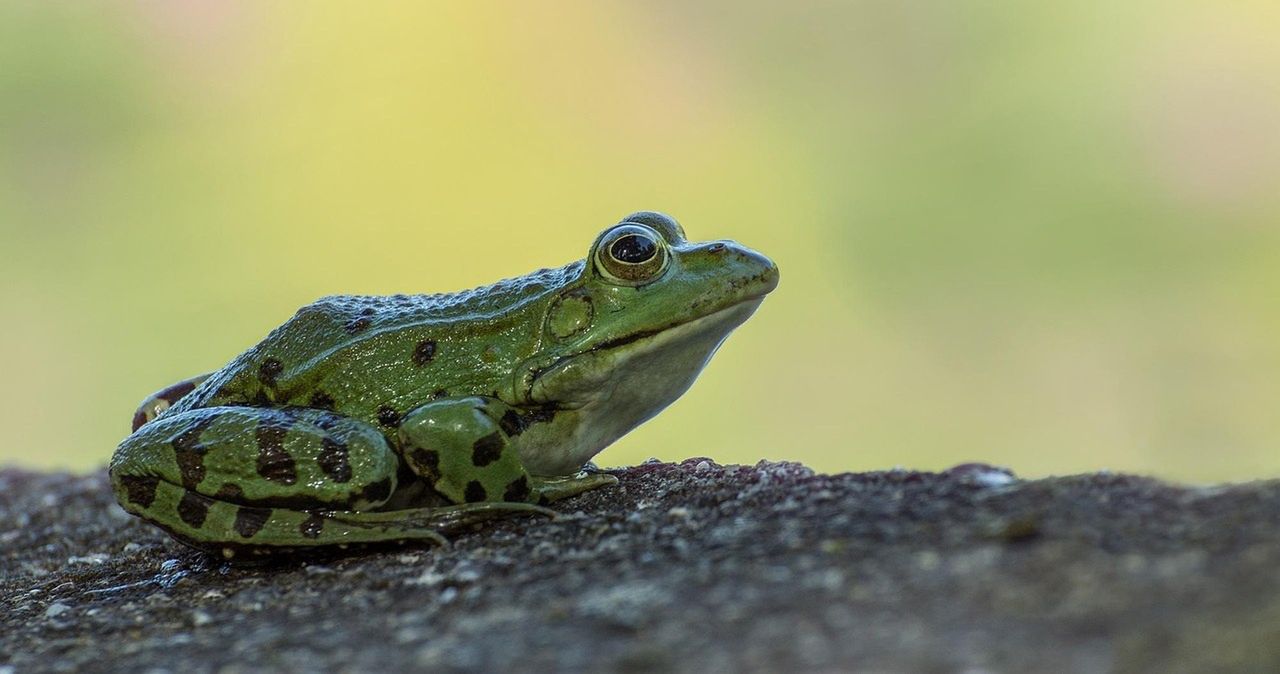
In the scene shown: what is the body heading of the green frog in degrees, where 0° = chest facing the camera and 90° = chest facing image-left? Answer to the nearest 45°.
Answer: approximately 270°
